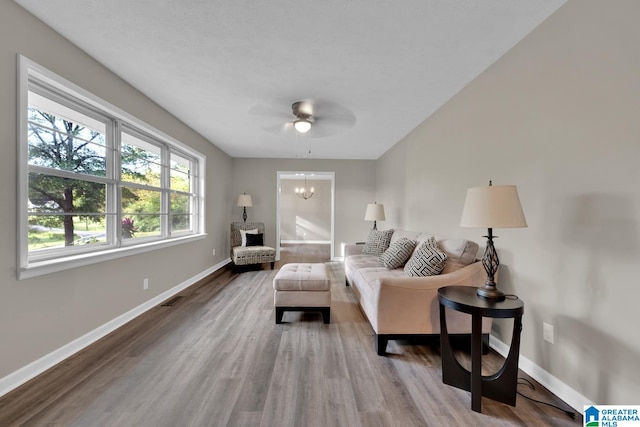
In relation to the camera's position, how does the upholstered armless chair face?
facing the viewer and to the right of the viewer

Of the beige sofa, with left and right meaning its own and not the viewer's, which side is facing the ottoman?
front

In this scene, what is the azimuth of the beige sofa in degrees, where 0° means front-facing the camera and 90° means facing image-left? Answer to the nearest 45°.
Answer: approximately 90°

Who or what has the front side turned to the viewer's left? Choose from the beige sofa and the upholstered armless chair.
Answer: the beige sofa

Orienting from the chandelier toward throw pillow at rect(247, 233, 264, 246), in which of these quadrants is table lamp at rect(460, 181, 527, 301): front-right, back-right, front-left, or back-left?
front-left

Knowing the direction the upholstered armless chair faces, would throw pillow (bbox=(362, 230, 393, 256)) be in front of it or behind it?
in front

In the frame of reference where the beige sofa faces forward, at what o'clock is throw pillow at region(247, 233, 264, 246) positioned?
The throw pillow is roughly at 1 o'clock from the beige sofa.

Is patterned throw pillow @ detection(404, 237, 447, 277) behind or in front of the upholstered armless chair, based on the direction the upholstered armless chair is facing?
in front

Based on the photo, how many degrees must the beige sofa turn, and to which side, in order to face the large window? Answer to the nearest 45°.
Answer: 0° — it already faces it

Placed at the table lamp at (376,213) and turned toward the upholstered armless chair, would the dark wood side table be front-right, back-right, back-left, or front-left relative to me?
back-left

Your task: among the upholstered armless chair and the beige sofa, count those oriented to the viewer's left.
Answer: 1

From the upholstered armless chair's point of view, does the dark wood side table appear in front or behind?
in front
